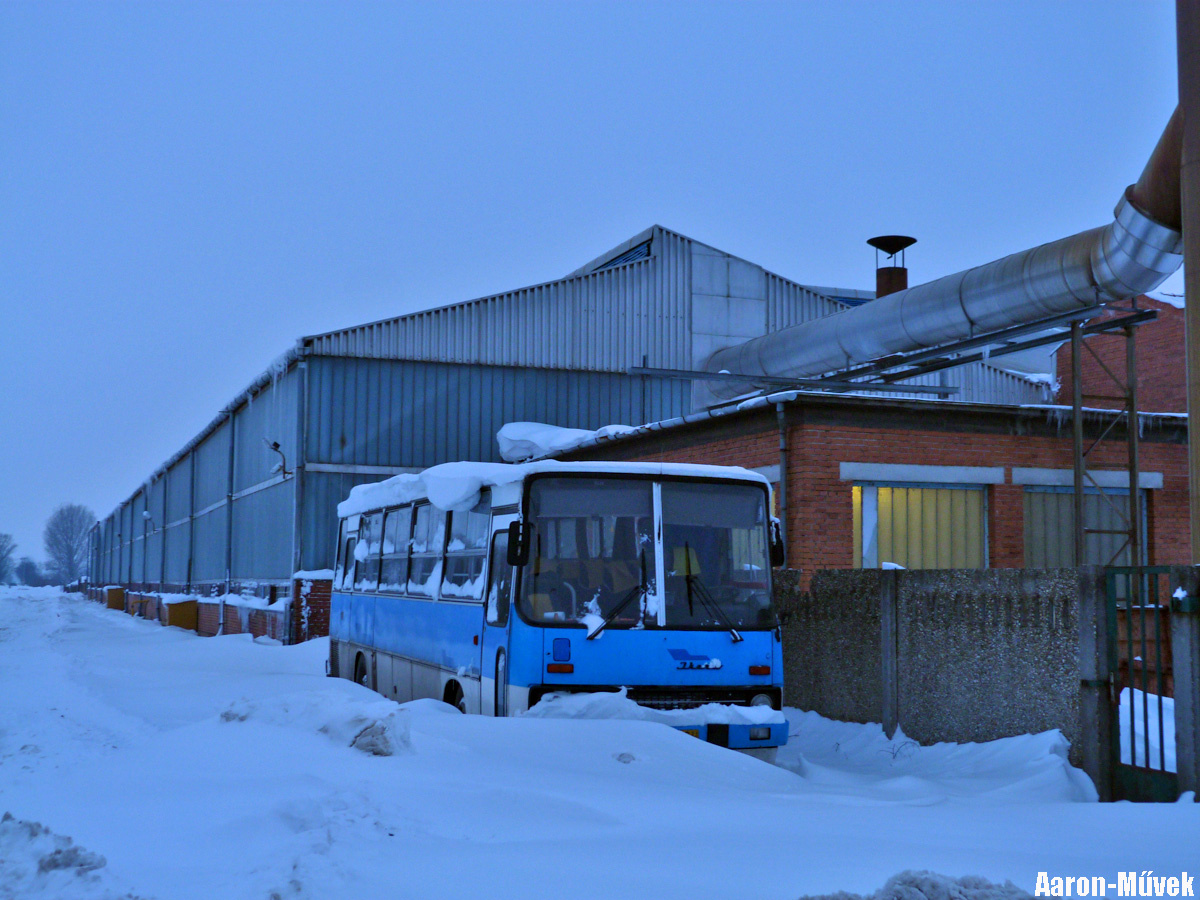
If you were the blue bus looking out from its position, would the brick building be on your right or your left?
on your left

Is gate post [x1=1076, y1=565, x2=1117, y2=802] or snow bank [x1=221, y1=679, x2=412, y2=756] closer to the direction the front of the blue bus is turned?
the gate post

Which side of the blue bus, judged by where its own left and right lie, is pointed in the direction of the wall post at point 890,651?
left

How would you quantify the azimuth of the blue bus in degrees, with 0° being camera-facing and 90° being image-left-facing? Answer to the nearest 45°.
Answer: approximately 315°

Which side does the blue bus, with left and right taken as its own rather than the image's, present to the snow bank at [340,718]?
right

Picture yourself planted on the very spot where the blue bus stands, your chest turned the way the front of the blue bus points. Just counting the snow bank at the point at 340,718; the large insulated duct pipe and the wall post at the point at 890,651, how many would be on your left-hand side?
2

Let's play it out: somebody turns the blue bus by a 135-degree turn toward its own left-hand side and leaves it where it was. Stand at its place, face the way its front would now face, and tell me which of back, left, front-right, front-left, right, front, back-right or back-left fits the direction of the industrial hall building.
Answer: front

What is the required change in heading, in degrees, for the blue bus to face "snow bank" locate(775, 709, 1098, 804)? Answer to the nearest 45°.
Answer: approximately 45° to its left

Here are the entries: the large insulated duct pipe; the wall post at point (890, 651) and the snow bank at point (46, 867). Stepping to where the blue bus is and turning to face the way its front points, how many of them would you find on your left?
2

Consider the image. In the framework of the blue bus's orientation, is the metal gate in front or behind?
in front

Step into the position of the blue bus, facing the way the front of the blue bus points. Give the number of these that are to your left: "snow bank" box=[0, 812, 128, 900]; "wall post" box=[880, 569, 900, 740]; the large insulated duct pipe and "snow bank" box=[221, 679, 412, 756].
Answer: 2

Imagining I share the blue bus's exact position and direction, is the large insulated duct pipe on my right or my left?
on my left
